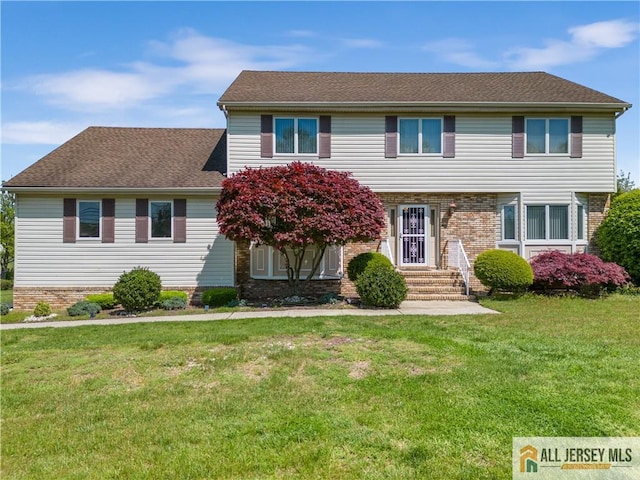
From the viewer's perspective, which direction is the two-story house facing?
toward the camera

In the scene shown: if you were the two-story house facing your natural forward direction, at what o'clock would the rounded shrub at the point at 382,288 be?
The rounded shrub is roughly at 12 o'clock from the two-story house.

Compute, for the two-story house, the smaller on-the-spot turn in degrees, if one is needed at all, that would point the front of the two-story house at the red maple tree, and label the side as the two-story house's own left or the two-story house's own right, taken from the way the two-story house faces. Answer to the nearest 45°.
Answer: approximately 45° to the two-story house's own right
